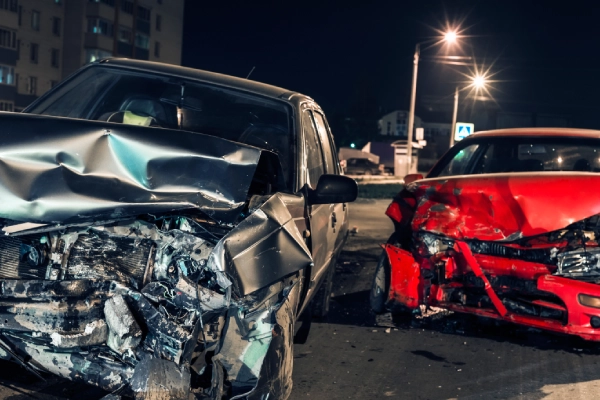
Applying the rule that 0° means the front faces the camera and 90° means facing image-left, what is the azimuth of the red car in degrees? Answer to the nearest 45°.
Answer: approximately 45°
